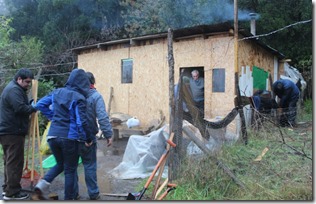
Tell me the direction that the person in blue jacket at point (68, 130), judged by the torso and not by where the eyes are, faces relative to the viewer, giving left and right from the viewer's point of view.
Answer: facing away from the viewer and to the right of the viewer

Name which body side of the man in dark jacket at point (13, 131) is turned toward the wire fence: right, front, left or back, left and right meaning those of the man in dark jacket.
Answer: front

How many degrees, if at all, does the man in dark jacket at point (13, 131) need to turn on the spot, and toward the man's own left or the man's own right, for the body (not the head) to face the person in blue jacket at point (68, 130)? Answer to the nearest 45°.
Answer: approximately 45° to the man's own right

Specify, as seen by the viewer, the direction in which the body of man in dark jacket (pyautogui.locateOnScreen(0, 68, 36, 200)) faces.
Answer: to the viewer's right

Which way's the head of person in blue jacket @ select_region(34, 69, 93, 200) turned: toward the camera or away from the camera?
away from the camera

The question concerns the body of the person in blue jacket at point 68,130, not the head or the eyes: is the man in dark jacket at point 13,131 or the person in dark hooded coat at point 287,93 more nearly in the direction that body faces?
the person in dark hooded coat

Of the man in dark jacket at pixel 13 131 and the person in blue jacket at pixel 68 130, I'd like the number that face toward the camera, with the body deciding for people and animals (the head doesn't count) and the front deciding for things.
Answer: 0

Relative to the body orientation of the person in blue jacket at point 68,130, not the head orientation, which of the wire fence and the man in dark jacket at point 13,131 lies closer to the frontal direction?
the wire fence

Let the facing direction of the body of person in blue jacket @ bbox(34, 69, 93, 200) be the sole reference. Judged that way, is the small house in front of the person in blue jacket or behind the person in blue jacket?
in front

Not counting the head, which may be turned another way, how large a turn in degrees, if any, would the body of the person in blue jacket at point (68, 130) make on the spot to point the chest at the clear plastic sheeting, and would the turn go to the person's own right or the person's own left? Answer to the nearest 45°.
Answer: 0° — they already face it

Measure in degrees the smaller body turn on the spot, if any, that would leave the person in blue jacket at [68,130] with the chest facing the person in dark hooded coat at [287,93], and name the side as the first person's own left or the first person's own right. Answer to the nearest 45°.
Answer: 0° — they already face them

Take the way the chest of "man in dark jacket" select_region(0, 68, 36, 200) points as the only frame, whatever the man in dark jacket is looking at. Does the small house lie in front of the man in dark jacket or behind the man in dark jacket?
in front

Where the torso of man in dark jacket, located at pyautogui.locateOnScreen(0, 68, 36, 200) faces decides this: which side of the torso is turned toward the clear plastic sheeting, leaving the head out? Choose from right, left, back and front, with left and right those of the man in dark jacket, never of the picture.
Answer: front

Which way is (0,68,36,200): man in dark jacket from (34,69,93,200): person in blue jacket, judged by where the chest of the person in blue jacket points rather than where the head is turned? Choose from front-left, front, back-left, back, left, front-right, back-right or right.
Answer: left
